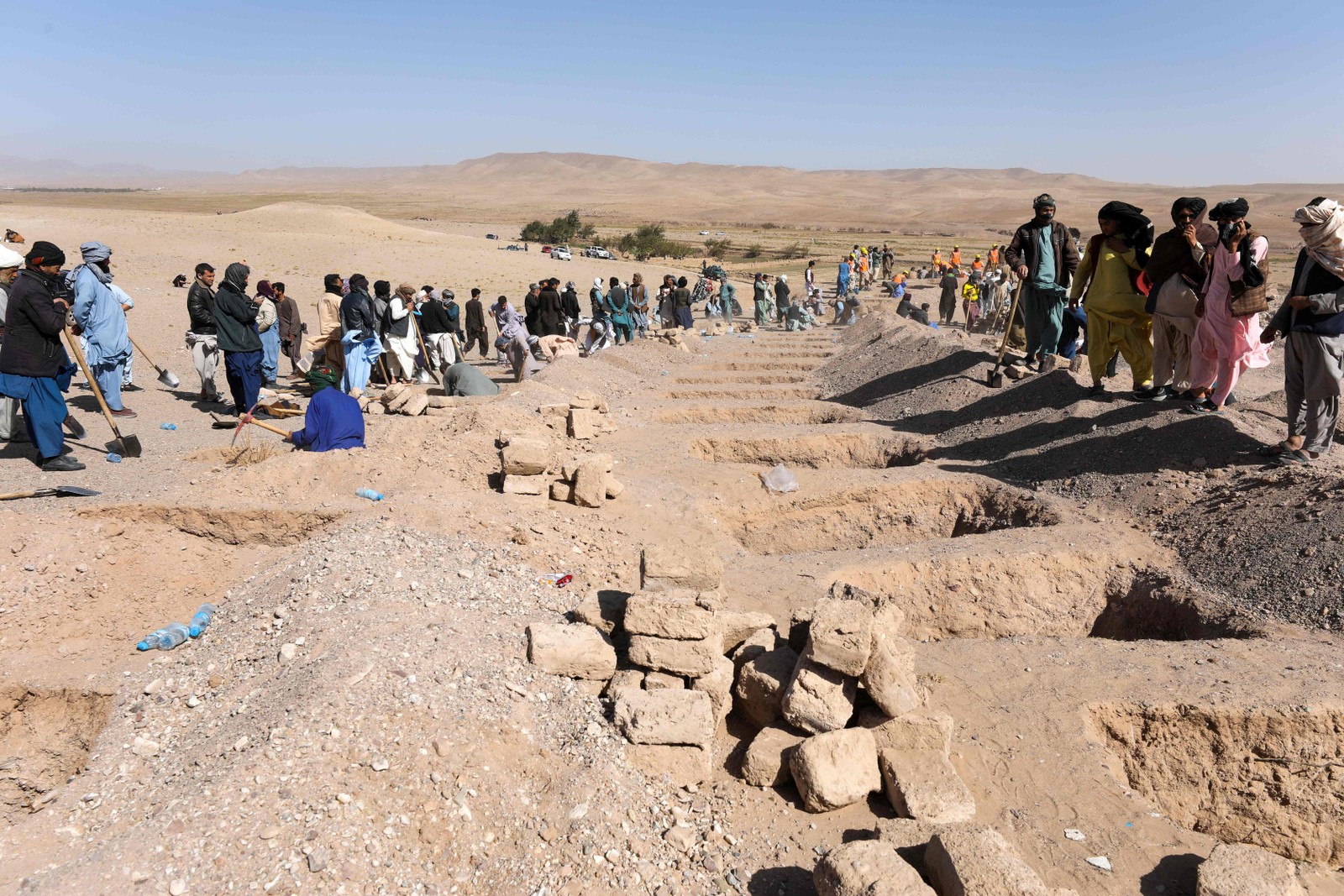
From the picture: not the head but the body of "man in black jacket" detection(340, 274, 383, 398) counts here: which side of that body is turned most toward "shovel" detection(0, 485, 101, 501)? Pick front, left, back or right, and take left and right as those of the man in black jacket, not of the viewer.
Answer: back

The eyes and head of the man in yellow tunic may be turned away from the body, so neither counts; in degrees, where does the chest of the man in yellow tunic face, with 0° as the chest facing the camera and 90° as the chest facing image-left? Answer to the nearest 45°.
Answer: approximately 0°

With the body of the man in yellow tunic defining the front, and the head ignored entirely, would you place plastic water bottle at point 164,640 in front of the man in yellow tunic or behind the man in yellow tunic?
in front

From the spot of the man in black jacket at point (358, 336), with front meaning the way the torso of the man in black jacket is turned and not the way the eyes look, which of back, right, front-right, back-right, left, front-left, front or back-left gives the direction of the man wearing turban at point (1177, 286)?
right

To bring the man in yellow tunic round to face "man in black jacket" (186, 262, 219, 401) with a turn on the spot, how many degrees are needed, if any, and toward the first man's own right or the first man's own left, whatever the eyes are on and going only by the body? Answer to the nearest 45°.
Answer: approximately 90° to the first man's own right

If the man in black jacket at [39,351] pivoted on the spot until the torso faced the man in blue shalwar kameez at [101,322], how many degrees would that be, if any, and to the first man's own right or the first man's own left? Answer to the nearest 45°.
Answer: approximately 90° to the first man's own left

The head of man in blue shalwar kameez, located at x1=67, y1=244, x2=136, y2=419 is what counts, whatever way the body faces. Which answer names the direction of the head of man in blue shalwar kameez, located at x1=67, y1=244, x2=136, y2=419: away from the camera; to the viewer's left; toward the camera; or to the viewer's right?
to the viewer's right

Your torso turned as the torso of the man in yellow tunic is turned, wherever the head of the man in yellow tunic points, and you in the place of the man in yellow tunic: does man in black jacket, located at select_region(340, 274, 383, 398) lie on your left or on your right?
on your right

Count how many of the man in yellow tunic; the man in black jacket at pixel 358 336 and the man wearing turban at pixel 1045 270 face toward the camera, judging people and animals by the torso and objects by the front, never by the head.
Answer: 2

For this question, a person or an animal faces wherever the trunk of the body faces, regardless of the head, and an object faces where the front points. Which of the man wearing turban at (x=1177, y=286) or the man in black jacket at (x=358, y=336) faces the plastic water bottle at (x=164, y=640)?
the man wearing turban

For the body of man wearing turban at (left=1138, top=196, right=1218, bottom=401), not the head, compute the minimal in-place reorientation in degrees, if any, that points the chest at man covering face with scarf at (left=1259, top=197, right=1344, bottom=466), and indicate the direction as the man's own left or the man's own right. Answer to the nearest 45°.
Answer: approximately 90° to the man's own left

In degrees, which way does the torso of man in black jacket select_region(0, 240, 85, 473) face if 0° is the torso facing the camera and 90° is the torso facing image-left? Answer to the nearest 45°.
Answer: approximately 270°

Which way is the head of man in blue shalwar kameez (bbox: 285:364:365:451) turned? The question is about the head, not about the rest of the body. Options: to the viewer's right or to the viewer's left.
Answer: to the viewer's left

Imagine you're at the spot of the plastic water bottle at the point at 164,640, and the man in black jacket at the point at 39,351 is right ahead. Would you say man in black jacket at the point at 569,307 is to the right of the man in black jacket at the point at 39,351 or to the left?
right

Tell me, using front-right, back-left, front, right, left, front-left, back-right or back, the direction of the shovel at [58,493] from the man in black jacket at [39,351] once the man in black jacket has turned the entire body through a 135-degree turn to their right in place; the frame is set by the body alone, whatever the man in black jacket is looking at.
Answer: front-left
